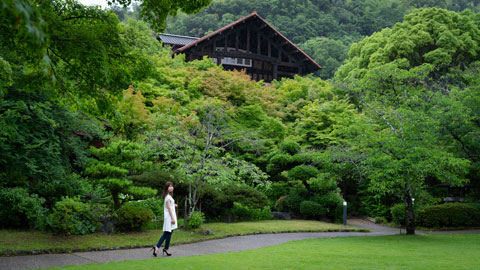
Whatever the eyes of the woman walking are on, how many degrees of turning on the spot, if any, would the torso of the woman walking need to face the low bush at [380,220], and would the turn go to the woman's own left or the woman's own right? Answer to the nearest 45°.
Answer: approximately 45° to the woman's own left

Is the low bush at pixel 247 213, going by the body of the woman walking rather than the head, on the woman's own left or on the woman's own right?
on the woman's own left

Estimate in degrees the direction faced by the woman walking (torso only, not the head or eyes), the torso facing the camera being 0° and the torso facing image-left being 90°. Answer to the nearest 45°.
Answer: approximately 270°

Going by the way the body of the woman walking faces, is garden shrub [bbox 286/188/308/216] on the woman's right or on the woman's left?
on the woman's left

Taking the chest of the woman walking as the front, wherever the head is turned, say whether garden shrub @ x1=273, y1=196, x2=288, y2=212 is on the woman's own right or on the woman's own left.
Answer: on the woman's own left

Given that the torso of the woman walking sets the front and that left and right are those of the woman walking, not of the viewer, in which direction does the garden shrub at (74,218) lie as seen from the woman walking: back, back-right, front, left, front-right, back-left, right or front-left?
back-left

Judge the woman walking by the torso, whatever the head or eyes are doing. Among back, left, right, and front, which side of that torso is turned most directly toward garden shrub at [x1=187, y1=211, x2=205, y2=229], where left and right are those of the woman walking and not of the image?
left

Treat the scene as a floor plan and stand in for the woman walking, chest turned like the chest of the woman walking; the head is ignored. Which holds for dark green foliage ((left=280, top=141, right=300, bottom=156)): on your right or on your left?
on your left

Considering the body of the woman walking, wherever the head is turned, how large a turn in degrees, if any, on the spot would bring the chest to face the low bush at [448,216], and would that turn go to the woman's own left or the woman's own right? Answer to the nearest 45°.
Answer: approximately 45° to the woman's own left

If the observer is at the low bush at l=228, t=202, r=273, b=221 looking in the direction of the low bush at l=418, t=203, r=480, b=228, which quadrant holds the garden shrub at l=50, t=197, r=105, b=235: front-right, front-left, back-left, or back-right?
back-right
